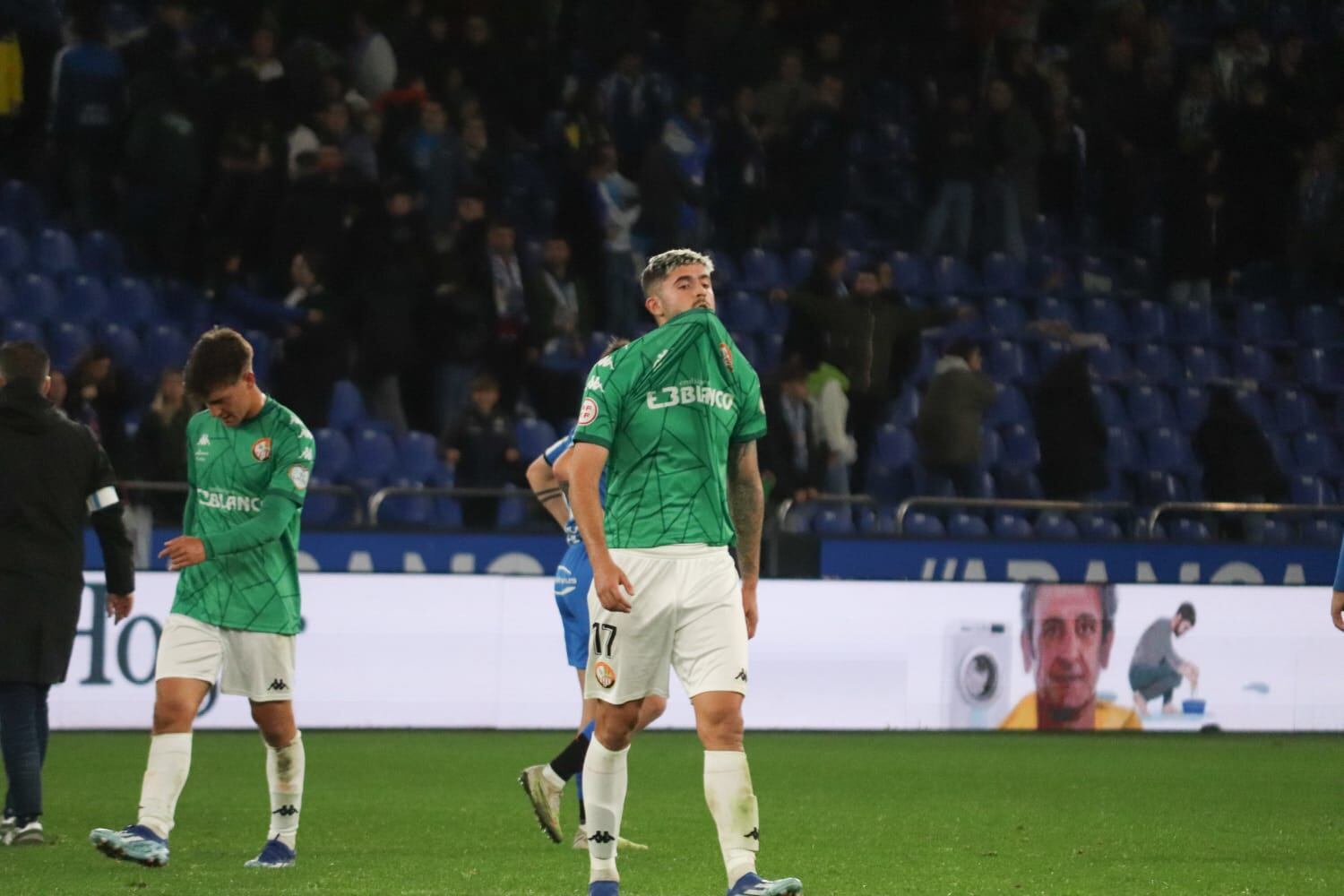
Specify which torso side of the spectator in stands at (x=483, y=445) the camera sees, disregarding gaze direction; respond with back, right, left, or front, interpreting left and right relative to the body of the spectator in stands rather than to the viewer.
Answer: front

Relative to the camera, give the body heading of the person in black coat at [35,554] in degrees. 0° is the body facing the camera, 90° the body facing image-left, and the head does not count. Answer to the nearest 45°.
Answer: approximately 180°

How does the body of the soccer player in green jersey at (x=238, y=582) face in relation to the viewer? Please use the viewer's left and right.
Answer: facing the viewer and to the left of the viewer

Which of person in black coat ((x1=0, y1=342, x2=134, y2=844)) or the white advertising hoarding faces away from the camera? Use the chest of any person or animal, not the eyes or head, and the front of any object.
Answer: the person in black coat

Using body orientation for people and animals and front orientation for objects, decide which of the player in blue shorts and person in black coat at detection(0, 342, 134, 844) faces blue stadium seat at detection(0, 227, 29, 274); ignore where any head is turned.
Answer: the person in black coat

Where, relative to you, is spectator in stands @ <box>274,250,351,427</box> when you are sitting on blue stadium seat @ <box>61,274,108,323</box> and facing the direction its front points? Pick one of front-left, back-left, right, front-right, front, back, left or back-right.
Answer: front-left

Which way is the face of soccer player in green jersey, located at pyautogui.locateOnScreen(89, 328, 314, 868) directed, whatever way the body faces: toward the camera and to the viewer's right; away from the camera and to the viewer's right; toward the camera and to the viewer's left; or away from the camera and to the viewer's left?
toward the camera and to the viewer's left

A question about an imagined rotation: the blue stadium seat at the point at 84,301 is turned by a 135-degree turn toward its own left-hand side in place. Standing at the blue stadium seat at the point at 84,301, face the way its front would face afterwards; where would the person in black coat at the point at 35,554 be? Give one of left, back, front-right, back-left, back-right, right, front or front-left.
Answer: back-right

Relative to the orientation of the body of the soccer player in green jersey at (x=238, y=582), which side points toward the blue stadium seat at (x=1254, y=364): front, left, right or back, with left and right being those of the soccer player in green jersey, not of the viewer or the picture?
back

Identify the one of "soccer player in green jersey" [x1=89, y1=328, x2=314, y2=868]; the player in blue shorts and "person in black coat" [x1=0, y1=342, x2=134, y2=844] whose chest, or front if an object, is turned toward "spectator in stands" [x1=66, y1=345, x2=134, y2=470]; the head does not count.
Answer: the person in black coat
